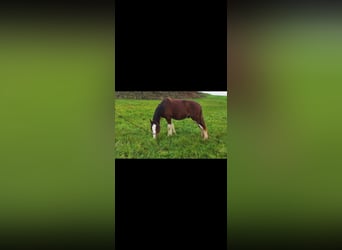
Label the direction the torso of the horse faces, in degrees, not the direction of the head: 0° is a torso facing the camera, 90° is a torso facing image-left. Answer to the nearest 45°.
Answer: approximately 90°
